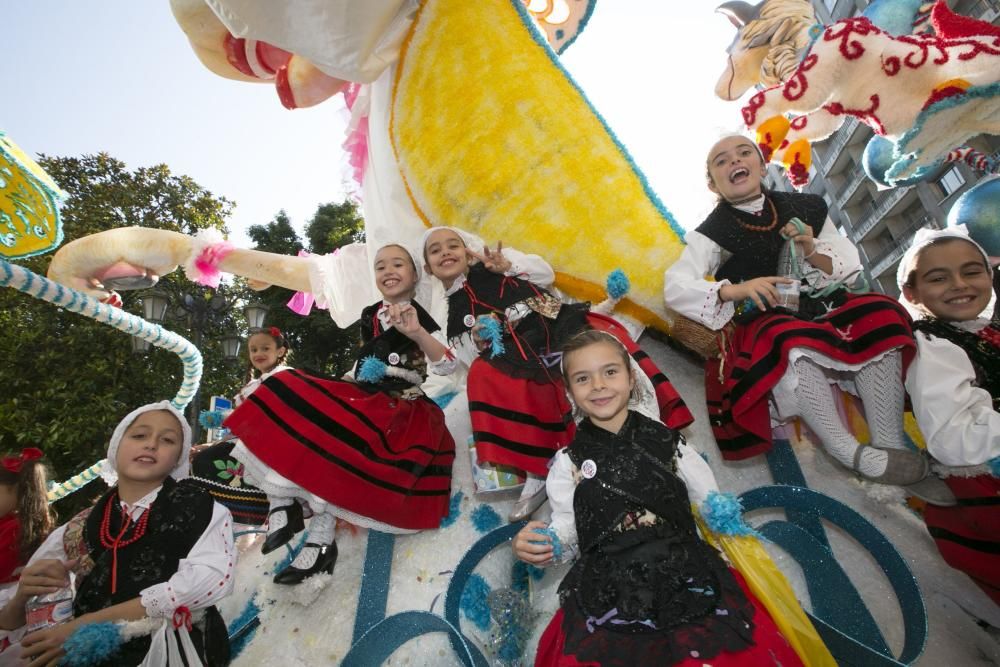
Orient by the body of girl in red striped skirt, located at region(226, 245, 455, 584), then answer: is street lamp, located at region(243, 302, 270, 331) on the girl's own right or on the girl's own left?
on the girl's own right

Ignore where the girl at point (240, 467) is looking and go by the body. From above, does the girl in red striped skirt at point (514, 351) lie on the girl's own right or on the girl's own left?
on the girl's own left

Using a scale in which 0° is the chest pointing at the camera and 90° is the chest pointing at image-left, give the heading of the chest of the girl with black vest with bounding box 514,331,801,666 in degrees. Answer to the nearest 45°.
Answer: approximately 0°

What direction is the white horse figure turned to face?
to the viewer's left

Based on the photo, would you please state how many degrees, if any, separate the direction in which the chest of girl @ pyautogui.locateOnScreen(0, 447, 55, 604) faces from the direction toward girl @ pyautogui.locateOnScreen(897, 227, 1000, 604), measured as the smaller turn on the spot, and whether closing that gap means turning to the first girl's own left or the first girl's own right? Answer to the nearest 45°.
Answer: approximately 135° to the first girl's own left
